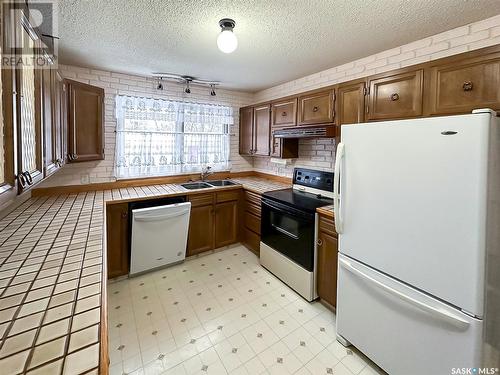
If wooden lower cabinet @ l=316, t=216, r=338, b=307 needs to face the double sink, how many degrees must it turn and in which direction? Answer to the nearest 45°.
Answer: approximately 90° to its right

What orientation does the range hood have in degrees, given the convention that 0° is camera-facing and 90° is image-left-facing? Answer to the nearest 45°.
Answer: approximately 45°

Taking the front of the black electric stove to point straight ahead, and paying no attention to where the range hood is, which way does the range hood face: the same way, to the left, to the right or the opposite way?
the same way

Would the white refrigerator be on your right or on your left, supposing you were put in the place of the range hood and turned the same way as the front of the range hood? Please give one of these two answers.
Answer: on your left

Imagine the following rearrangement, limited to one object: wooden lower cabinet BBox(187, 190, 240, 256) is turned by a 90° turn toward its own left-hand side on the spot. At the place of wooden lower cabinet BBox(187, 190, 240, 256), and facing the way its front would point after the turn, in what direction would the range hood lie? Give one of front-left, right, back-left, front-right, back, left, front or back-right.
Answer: right

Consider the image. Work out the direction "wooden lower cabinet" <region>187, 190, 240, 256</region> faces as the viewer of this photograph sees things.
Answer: facing the viewer and to the right of the viewer

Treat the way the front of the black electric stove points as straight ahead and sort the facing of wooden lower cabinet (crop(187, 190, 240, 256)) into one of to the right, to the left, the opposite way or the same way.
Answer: to the left

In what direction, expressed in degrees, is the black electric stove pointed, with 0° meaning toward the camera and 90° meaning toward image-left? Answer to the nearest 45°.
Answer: approximately 45°
